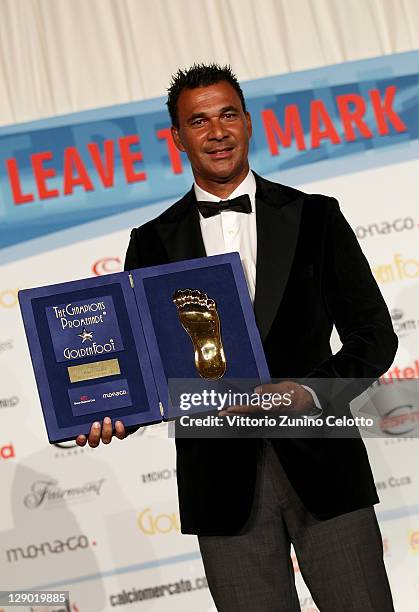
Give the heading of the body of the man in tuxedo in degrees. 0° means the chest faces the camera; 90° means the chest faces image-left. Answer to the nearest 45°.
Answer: approximately 0°
